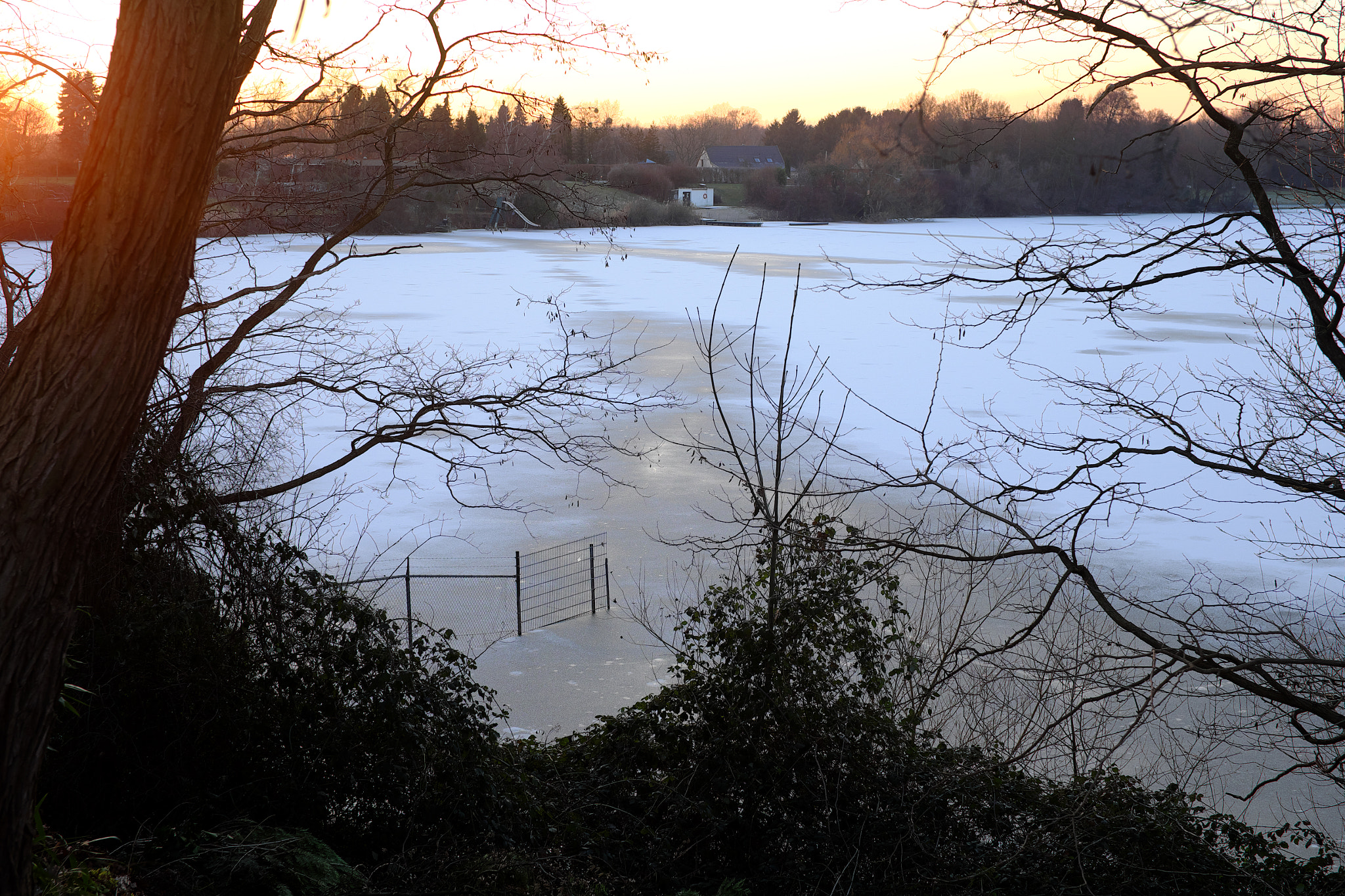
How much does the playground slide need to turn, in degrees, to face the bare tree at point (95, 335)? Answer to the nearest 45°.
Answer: approximately 90° to its right

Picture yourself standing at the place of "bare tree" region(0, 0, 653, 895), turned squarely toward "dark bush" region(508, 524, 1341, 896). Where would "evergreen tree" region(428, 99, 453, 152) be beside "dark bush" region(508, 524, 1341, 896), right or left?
left

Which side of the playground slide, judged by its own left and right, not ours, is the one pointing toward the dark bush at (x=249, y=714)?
right

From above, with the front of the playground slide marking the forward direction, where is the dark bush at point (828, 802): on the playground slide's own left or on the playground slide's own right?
on the playground slide's own right

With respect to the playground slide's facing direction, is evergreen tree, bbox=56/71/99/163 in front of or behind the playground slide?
behind

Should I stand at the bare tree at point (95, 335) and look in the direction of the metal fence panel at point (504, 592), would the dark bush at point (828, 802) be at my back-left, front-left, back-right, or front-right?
front-right

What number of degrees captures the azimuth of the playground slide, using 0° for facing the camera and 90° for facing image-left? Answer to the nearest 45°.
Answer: approximately 270°
